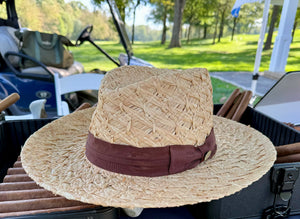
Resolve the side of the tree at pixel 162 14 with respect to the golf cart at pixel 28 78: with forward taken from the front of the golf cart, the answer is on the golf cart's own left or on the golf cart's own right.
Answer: on the golf cart's own left

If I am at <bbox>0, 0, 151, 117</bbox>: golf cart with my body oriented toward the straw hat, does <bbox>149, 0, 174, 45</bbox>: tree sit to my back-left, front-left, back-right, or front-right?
back-left

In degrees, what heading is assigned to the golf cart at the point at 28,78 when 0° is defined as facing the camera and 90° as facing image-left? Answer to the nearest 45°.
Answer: approximately 270°

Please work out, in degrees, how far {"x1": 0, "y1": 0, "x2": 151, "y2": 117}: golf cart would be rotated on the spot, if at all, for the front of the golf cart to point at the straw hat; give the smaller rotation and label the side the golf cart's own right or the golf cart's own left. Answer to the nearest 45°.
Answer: approximately 90° to the golf cart's own right
